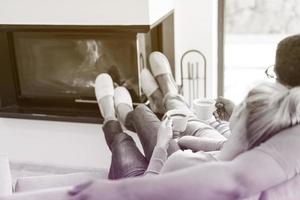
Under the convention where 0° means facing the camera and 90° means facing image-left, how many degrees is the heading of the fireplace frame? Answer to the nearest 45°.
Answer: approximately 0°

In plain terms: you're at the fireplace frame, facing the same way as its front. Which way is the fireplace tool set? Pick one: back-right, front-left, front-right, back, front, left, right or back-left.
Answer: left
